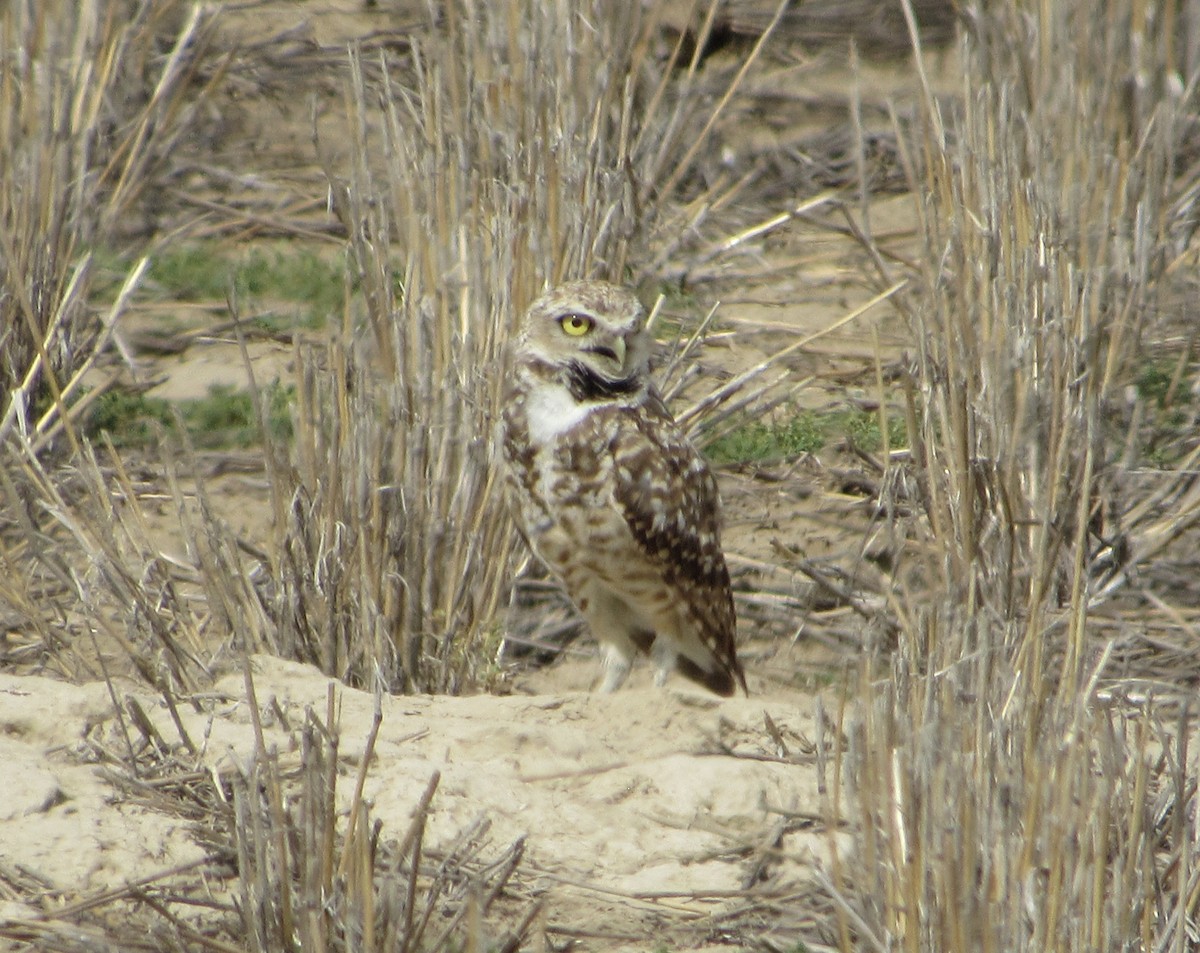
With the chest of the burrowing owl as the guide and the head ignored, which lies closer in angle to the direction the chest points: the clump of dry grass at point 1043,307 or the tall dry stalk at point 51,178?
the tall dry stalk

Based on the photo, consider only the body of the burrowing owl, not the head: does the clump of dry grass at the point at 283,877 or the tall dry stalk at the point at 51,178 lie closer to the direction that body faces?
the clump of dry grass

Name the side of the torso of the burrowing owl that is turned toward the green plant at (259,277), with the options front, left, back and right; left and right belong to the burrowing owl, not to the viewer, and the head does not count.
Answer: right

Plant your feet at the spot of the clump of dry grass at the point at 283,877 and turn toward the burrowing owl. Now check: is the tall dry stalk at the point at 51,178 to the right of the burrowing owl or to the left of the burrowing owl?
left

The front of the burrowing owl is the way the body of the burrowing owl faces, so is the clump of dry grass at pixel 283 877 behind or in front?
in front

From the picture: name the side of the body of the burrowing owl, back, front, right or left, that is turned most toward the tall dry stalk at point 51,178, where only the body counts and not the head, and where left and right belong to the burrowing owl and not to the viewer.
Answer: right

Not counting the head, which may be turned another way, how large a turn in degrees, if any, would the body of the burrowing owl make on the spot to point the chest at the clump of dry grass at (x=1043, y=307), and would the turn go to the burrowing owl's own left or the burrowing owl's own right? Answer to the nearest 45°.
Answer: approximately 135° to the burrowing owl's own left

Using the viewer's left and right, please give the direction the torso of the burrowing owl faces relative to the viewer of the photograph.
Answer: facing the viewer and to the left of the viewer
